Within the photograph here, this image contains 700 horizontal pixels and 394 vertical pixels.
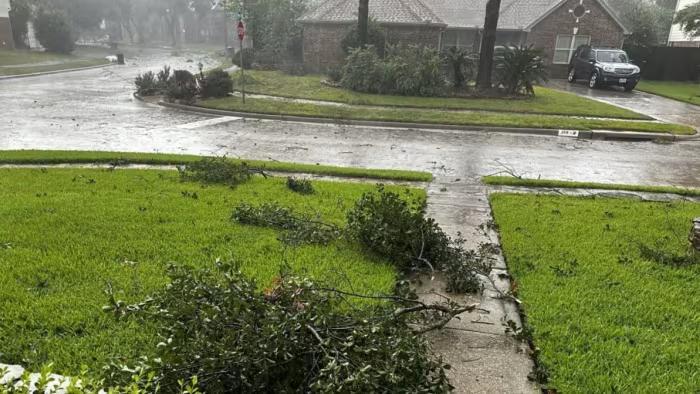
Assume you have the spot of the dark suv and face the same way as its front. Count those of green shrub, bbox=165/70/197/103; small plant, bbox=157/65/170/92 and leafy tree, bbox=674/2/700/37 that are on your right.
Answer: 2

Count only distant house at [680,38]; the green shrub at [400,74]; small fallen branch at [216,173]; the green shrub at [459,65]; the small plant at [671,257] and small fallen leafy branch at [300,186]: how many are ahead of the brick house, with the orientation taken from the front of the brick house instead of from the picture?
5

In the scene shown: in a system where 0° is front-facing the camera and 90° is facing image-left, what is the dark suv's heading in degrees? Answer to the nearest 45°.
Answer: approximately 315°

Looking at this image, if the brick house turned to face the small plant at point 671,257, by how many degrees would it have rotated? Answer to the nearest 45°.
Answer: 0° — it already faces it

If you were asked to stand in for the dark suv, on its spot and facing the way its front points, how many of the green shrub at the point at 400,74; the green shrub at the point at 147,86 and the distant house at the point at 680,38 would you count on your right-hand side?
2

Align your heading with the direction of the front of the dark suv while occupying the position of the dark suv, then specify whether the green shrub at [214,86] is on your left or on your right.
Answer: on your right

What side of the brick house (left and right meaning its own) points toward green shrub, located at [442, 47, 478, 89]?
front

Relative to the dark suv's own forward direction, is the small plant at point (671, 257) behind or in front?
in front

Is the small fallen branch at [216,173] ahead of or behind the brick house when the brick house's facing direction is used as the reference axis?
ahead

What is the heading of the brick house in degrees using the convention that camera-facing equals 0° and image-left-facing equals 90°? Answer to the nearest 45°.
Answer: approximately 0°

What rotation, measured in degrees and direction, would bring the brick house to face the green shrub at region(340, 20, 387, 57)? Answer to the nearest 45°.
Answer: approximately 45° to its right

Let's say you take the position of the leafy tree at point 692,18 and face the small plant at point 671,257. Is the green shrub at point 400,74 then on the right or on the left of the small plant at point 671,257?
right

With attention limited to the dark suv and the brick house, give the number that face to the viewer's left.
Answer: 0

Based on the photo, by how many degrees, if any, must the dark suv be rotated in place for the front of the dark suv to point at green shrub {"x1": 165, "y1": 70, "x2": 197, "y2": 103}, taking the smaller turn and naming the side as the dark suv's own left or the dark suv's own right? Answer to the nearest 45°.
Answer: approximately 90° to the dark suv's own right

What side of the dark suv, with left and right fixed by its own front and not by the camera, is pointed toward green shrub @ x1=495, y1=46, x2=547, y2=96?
right

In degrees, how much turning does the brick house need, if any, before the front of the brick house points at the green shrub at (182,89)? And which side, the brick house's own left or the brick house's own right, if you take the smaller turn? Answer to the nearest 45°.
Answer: approximately 45° to the brick house's own right

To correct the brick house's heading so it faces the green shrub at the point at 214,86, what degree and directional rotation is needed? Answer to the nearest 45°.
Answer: approximately 45° to its right

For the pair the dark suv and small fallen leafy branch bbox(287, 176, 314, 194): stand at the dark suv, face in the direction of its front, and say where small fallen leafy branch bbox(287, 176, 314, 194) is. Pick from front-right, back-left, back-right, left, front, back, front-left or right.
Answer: front-right

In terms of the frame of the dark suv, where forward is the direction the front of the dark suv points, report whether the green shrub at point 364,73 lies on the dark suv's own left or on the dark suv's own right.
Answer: on the dark suv's own right
